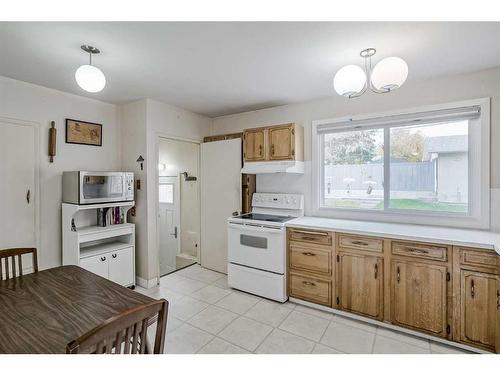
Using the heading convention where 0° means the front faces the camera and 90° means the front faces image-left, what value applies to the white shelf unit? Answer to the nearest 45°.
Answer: approximately 315°

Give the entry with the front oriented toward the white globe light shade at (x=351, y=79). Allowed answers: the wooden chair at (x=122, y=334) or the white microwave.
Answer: the white microwave

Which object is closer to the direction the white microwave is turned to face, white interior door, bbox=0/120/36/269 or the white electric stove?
the white electric stove

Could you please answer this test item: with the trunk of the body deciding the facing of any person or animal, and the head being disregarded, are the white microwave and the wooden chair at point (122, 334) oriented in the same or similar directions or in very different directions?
very different directions

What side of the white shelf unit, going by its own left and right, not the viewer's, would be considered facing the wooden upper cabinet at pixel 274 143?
front

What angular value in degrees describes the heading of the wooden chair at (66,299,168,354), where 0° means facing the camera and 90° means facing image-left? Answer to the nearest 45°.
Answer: approximately 135°

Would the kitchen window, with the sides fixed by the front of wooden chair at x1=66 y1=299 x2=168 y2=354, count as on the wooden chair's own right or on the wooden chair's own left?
on the wooden chair's own right

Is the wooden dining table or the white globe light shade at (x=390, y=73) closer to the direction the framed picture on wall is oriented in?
the white globe light shade

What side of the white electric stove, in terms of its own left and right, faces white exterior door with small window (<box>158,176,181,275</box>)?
right

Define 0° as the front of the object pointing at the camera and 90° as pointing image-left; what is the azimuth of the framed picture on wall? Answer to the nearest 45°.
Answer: approximately 315°

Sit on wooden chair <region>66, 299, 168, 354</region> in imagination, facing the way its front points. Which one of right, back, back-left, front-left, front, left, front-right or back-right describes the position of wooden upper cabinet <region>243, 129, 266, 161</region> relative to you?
right
